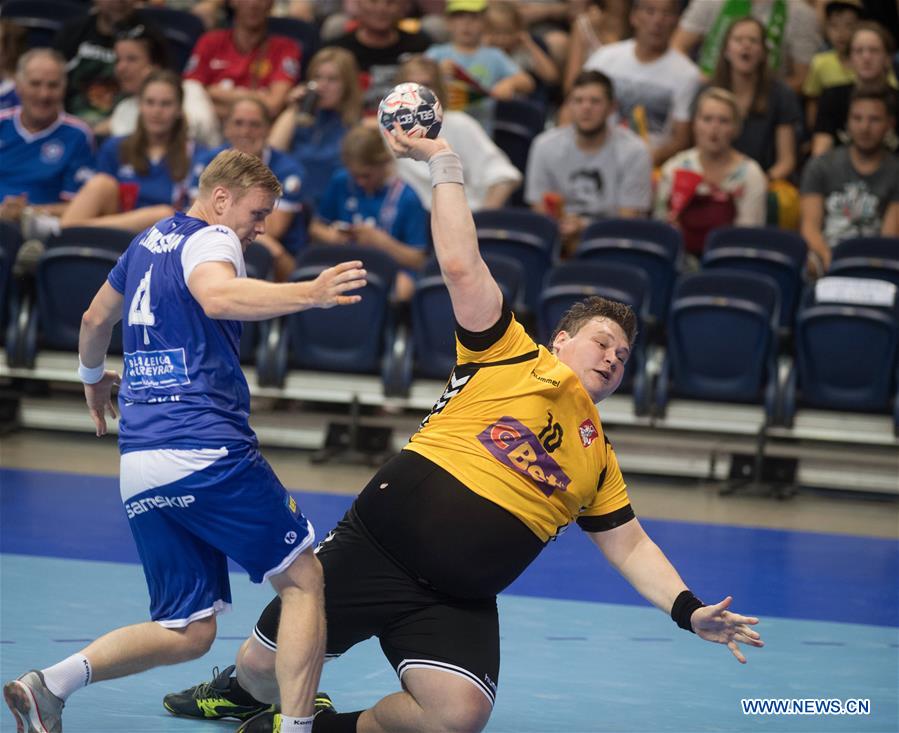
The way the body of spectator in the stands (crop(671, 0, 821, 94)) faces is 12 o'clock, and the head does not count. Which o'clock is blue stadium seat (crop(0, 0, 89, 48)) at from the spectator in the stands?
The blue stadium seat is roughly at 3 o'clock from the spectator in the stands.

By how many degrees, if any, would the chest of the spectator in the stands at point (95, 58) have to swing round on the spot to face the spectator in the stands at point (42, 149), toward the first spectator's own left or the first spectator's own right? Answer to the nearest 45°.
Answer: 0° — they already face them

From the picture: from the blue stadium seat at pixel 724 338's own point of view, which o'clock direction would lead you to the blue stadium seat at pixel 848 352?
the blue stadium seat at pixel 848 352 is roughly at 9 o'clock from the blue stadium seat at pixel 724 338.

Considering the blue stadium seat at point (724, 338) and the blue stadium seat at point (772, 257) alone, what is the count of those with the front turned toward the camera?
2

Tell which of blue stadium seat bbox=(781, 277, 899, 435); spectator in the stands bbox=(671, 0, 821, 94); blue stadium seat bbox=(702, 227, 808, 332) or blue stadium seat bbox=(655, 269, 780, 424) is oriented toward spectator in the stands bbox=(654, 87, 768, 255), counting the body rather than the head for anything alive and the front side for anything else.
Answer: spectator in the stands bbox=(671, 0, 821, 94)

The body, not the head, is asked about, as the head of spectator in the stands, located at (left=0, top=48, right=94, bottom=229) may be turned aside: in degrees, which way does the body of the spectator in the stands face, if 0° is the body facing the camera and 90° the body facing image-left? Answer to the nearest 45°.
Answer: approximately 0°

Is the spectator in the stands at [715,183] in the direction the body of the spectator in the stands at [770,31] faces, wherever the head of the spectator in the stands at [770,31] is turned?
yes

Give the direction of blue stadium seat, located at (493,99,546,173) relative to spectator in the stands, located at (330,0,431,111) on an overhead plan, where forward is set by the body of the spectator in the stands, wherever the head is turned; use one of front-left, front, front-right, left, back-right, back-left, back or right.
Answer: left

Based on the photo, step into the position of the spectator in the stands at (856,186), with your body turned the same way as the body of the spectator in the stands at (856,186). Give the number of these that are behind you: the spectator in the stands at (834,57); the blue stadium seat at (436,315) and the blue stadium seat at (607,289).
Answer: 1
